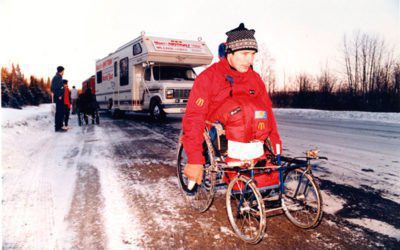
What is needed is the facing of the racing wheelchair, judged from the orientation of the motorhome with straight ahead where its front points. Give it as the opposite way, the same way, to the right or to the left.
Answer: the same way

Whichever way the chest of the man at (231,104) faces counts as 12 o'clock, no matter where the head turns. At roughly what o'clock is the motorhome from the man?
The motorhome is roughly at 7 o'clock from the man.

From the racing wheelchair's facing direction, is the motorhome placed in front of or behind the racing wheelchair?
behind

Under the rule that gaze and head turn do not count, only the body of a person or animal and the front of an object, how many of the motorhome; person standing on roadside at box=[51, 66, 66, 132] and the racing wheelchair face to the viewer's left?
0

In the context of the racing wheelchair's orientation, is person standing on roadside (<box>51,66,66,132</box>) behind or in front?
behind

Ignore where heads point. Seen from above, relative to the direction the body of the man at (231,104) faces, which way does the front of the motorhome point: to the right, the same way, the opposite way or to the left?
the same way

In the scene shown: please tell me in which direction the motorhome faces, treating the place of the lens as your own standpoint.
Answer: facing the viewer and to the right of the viewer

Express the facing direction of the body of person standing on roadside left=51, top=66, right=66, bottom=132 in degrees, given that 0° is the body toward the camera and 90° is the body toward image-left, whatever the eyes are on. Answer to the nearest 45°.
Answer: approximately 270°

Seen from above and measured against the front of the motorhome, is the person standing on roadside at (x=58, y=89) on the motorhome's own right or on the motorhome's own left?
on the motorhome's own right

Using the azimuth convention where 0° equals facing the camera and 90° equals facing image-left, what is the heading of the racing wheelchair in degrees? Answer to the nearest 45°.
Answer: approximately 315°

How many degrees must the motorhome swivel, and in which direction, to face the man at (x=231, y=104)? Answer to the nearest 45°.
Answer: approximately 45° to its right

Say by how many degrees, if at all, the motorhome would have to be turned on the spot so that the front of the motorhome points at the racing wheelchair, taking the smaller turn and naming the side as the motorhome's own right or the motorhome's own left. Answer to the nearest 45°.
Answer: approximately 45° to the motorhome's own right

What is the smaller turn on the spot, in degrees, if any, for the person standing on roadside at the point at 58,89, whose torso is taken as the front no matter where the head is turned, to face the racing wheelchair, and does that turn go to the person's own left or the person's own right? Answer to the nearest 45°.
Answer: approximately 90° to the person's own right

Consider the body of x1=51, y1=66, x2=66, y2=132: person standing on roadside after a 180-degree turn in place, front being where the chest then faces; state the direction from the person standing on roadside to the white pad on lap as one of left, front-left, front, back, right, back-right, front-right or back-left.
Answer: left
